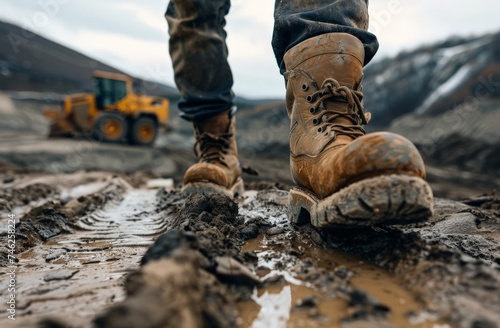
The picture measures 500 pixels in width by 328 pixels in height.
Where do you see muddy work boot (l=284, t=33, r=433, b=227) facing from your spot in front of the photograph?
facing the viewer and to the right of the viewer

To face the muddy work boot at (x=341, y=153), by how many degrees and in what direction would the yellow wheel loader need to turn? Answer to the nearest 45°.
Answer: approximately 90° to its left

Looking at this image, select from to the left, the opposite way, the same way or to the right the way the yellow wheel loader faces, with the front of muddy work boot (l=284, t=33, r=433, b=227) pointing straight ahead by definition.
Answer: to the right

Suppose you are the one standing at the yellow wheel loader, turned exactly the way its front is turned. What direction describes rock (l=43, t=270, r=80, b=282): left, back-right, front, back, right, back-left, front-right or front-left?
left

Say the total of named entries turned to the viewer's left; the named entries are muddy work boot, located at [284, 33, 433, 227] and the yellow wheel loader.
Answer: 1

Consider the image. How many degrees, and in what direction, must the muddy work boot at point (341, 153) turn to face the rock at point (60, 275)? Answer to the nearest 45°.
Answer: approximately 90° to its right

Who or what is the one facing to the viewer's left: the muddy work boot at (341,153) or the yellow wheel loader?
the yellow wheel loader

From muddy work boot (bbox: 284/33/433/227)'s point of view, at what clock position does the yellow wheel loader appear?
The yellow wheel loader is roughly at 6 o'clock from the muddy work boot.

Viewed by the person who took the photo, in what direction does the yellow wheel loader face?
facing to the left of the viewer
